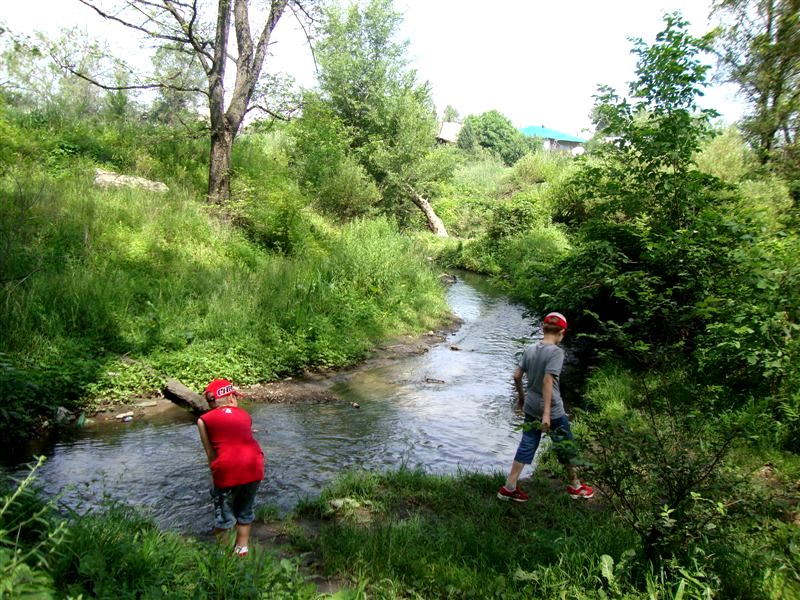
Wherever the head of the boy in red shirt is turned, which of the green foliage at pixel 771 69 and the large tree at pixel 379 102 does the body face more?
the large tree

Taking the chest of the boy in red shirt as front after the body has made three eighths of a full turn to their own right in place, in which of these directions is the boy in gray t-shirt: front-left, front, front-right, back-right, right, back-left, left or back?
front-left

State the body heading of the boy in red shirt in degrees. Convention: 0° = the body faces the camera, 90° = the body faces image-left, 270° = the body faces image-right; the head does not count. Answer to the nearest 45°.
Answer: approximately 180°

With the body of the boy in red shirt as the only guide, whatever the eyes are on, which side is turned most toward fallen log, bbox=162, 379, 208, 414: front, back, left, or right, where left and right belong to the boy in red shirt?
front

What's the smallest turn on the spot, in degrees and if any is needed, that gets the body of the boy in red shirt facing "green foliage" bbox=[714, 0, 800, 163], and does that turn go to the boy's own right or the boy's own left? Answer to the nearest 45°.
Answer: approximately 90° to the boy's own right

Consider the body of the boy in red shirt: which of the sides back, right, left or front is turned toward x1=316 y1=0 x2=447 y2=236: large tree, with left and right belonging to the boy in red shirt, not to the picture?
front

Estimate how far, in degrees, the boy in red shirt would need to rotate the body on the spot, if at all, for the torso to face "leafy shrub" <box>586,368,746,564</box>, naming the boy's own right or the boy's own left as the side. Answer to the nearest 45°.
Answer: approximately 135° to the boy's own right
